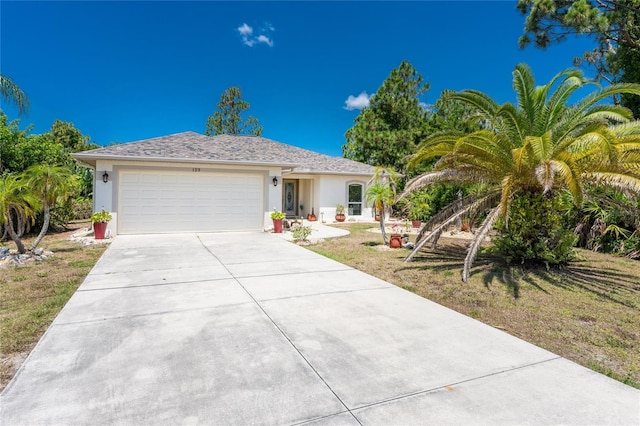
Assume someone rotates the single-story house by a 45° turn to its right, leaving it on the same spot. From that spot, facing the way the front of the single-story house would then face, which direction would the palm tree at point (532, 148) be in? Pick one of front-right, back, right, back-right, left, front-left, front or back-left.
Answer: left

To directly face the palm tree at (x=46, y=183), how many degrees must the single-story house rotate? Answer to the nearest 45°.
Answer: approximately 45° to its right

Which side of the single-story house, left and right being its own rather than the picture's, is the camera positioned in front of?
front

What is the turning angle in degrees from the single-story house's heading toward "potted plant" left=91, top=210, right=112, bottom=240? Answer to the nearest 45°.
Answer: approximately 45° to its right

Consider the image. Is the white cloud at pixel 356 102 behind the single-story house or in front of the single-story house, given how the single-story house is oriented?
behind

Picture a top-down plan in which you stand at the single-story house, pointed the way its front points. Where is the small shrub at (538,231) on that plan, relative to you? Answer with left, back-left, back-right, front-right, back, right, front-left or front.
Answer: front-left

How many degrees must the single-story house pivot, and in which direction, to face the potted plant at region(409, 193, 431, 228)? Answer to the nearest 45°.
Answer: approximately 90° to its left

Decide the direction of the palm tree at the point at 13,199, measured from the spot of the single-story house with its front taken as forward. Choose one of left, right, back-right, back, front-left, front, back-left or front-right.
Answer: front-right
